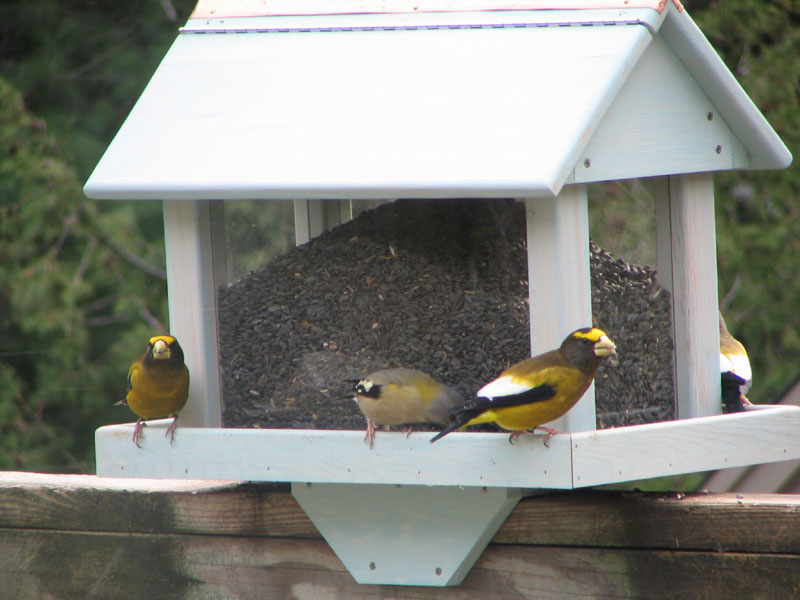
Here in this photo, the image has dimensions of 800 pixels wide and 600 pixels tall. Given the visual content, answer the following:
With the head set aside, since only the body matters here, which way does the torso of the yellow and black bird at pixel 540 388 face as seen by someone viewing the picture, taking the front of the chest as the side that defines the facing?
to the viewer's right

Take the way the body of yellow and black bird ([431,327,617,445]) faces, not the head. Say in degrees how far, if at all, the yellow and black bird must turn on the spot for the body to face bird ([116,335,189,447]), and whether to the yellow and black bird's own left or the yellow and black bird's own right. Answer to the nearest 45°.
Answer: approximately 180°
